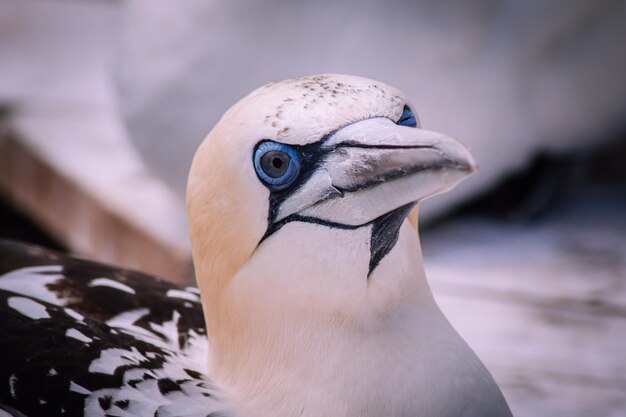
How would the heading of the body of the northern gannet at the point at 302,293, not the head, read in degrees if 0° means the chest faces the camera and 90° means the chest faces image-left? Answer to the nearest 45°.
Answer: approximately 315°
